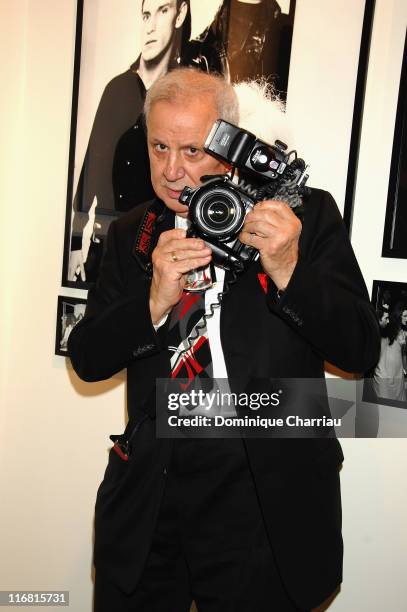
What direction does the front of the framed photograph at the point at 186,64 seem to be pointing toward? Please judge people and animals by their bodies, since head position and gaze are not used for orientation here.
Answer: toward the camera

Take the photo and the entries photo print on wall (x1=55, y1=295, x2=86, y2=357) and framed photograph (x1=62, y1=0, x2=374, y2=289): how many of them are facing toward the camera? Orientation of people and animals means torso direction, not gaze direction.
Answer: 2

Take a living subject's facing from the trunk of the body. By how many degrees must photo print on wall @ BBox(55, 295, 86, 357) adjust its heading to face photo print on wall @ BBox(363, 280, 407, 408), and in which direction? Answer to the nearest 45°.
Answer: approximately 45° to its left

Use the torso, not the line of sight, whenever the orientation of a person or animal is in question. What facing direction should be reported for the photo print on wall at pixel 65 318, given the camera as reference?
facing the viewer

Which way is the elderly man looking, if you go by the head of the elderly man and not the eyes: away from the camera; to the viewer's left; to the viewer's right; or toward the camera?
toward the camera

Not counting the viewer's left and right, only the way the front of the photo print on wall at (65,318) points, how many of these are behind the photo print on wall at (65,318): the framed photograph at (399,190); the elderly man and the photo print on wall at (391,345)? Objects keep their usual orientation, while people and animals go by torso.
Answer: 0

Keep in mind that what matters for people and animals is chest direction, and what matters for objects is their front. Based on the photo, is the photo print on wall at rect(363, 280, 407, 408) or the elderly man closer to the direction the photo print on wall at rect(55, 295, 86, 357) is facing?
the elderly man

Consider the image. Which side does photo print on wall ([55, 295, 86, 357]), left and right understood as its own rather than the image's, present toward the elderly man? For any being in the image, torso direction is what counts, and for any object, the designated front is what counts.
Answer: front

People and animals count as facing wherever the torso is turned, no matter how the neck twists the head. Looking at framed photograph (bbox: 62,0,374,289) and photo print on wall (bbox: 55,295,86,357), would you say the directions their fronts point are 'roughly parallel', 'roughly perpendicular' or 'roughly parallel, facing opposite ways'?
roughly parallel
